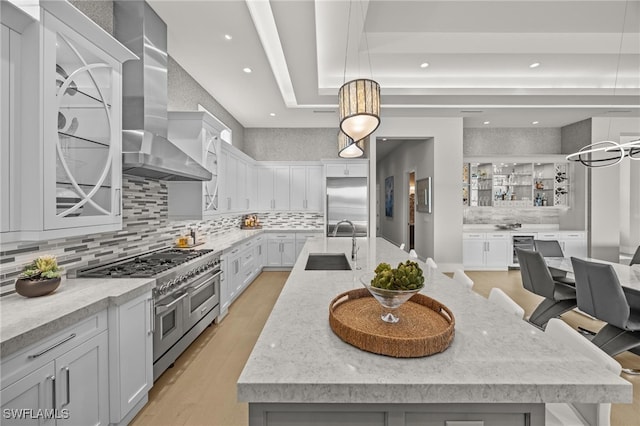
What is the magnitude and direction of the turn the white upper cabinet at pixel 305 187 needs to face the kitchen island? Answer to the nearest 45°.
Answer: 0° — it already faces it

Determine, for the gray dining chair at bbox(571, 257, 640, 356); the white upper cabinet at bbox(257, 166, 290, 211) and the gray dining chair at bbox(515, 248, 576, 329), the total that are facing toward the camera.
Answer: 1

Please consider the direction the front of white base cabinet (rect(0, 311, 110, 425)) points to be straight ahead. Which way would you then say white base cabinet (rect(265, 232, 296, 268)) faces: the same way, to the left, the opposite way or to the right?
to the right

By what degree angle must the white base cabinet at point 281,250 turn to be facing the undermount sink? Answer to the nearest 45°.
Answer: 0° — it already faces it

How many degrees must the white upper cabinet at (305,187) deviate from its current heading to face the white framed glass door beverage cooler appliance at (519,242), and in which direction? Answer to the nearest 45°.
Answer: approximately 90° to its left

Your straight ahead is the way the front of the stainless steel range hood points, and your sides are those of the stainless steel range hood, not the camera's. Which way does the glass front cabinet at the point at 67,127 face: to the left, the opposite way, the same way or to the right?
the same way

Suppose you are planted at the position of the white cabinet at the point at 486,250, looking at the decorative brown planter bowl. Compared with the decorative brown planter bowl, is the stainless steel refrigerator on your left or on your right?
right

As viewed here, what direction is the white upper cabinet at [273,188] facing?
toward the camera

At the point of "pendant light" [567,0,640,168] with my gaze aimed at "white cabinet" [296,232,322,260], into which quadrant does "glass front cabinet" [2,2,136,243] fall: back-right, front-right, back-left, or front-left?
front-left

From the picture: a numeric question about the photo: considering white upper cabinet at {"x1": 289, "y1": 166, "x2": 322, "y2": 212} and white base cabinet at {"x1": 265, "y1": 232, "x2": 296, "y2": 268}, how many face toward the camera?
2

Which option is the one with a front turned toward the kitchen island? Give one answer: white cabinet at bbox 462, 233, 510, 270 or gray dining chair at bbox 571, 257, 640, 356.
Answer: the white cabinet

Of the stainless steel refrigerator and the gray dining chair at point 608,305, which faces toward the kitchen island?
the stainless steel refrigerator

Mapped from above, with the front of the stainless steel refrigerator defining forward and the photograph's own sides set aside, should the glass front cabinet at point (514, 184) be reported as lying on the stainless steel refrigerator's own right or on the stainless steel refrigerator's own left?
on the stainless steel refrigerator's own left

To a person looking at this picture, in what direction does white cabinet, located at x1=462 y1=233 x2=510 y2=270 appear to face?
facing the viewer

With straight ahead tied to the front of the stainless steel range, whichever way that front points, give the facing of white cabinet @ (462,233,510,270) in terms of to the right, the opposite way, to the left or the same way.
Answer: to the right

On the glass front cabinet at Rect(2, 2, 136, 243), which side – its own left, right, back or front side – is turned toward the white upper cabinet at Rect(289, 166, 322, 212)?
left

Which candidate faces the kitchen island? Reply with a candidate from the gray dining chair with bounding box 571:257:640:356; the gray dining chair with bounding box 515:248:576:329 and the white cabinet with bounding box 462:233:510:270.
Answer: the white cabinet

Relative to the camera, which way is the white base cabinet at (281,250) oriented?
toward the camera

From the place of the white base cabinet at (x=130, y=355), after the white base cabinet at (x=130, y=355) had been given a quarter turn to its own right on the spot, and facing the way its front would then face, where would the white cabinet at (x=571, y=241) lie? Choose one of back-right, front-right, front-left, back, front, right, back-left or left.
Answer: back-left

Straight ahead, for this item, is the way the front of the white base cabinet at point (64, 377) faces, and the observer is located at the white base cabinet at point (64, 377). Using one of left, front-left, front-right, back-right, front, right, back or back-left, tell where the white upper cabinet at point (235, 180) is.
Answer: left

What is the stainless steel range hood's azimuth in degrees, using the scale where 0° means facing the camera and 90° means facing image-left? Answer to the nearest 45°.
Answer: approximately 315°

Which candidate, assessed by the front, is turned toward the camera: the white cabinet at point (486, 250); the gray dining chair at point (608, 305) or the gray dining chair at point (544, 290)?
the white cabinet
